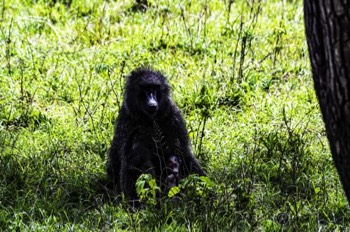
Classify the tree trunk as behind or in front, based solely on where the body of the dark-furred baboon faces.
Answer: in front

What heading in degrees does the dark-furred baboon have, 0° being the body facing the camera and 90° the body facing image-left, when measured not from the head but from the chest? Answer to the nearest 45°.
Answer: approximately 0°
